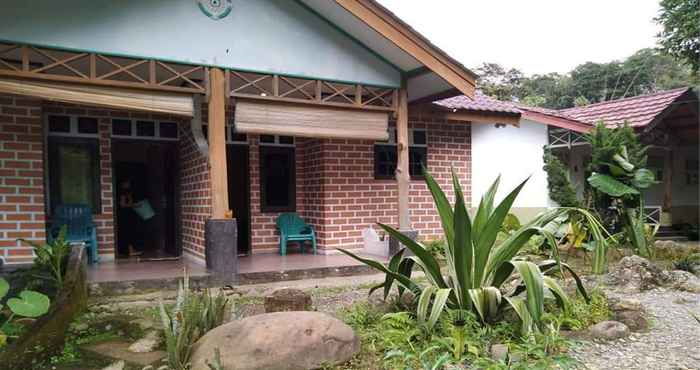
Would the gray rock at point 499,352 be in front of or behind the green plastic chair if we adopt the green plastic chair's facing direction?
in front

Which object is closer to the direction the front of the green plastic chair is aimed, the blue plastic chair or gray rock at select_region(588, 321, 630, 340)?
the gray rock

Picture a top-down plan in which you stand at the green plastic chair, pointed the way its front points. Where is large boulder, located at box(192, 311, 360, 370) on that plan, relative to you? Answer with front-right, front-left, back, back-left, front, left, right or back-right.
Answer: front-right

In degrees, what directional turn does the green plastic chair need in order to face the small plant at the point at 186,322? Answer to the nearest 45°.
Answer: approximately 45° to its right

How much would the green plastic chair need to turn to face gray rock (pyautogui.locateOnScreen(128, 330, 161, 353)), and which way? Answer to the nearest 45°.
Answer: approximately 45° to its right

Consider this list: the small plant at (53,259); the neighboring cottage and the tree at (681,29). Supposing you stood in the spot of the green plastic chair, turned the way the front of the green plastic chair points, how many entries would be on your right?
1

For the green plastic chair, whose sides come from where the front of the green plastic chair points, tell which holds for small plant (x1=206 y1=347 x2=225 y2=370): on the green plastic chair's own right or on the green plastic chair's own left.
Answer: on the green plastic chair's own right

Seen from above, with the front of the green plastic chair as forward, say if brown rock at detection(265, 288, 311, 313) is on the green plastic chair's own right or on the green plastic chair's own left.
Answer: on the green plastic chair's own right

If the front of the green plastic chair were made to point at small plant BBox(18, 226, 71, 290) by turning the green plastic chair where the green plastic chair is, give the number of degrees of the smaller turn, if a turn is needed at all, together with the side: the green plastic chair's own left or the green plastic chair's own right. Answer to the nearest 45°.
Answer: approximately 90° to the green plastic chair's own right

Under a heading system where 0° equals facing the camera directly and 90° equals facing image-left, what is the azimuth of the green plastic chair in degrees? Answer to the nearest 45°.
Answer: approximately 315°

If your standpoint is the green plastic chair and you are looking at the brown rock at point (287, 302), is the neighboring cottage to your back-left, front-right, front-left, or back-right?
back-left

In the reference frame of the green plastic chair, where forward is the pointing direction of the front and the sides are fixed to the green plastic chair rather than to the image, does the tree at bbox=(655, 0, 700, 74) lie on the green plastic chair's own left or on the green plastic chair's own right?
on the green plastic chair's own left

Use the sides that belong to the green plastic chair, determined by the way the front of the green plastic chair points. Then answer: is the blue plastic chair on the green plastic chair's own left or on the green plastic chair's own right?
on the green plastic chair's own right
